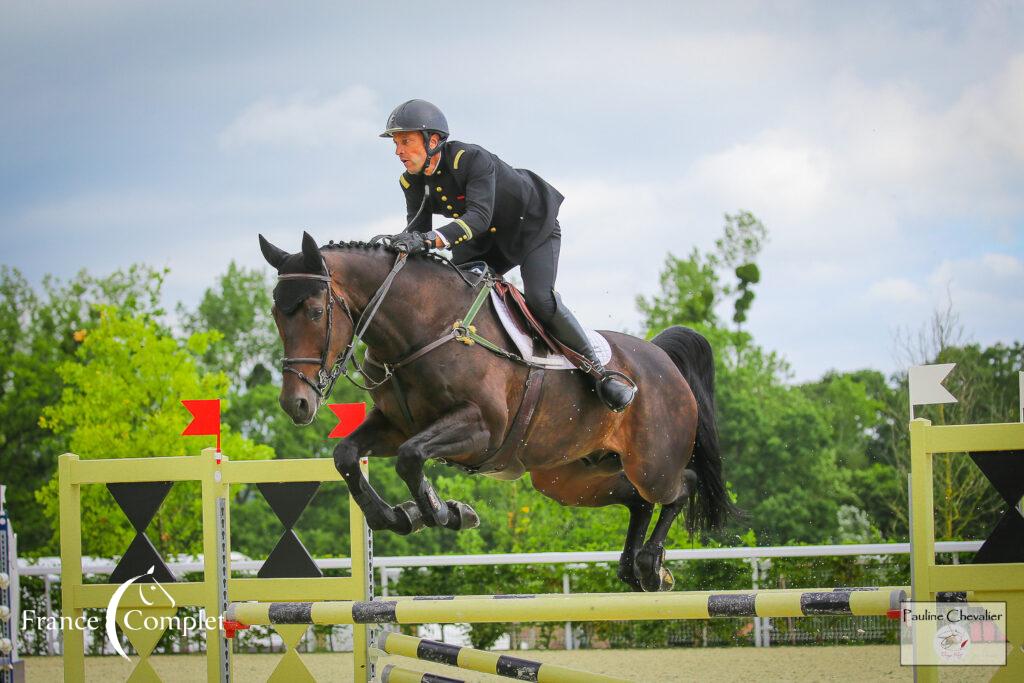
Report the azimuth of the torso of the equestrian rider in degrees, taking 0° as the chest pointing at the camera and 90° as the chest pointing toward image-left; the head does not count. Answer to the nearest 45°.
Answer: approximately 45°

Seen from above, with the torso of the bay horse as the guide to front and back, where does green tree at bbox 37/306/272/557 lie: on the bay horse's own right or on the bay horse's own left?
on the bay horse's own right

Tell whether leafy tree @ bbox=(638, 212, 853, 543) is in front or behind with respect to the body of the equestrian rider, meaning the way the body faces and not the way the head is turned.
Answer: behind

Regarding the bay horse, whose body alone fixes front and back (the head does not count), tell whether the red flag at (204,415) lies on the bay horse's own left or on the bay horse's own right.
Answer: on the bay horse's own right

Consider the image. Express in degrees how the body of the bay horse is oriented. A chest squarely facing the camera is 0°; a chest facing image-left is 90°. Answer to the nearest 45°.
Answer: approximately 45°

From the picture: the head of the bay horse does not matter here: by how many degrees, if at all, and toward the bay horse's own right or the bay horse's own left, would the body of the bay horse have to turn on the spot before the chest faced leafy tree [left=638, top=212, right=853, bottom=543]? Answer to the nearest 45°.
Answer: approximately 135° to the bay horse's own right

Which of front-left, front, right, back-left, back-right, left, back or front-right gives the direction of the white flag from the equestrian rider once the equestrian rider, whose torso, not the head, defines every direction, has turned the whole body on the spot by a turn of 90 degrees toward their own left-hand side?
front-left
